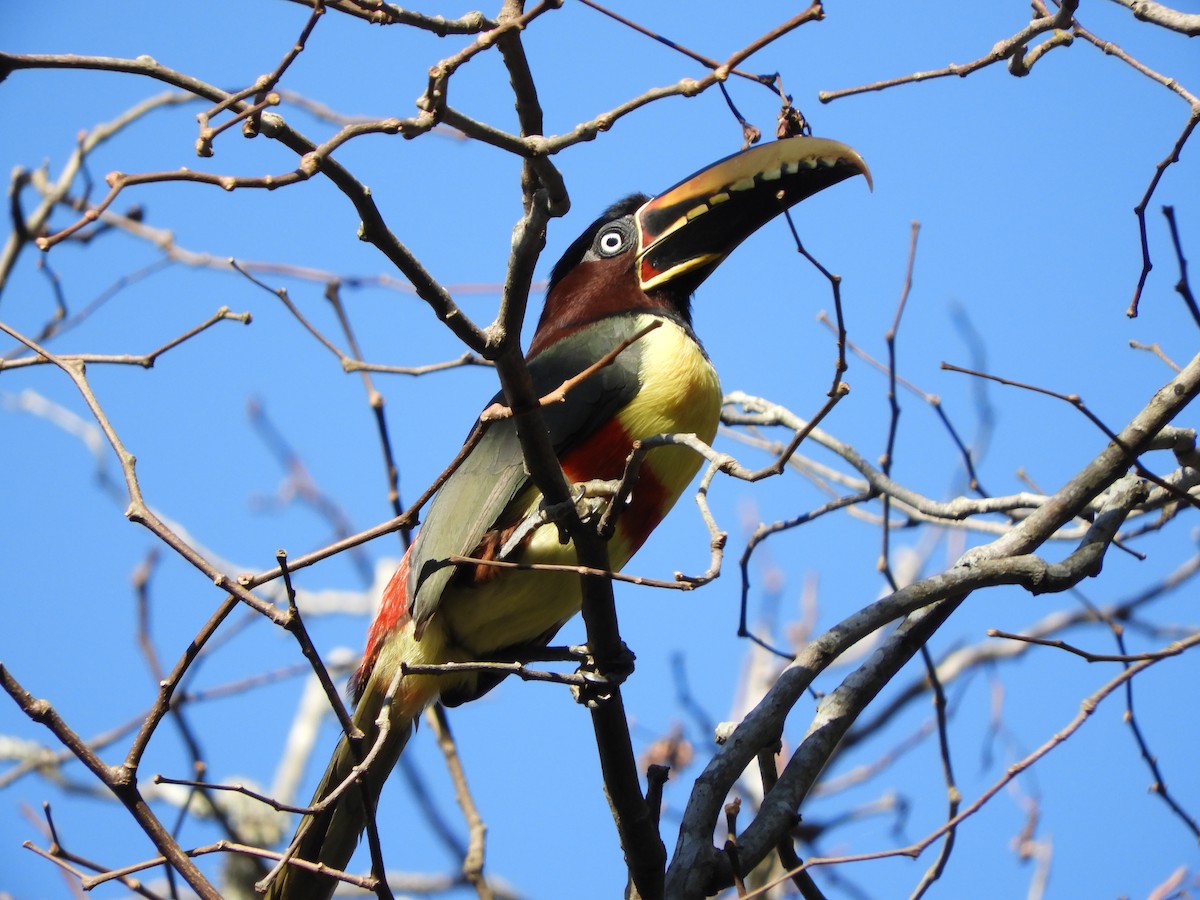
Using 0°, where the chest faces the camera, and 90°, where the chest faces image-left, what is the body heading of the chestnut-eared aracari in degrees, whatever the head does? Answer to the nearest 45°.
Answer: approximately 270°
